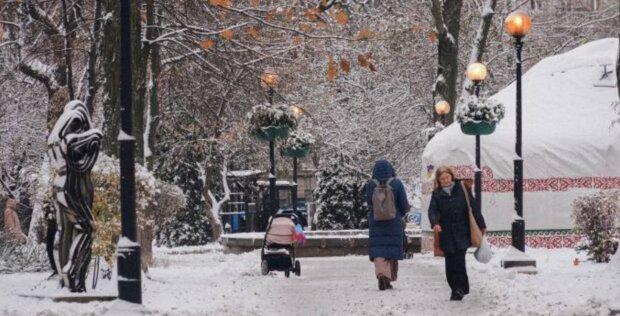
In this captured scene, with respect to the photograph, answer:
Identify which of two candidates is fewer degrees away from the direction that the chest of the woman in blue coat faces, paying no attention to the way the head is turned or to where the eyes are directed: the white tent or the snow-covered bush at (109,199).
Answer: the white tent

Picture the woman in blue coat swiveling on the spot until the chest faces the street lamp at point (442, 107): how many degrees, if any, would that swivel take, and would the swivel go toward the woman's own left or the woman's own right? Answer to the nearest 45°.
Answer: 0° — they already face it

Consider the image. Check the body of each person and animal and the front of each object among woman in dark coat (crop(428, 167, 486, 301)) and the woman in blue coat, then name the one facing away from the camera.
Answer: the woman in blue coat

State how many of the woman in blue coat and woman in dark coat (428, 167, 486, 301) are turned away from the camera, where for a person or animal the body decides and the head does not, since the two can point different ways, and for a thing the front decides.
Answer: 1

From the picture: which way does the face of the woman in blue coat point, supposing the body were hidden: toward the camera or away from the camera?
away from the camera

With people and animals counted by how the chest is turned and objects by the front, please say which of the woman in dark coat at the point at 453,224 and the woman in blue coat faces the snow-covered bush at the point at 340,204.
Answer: the woman in blue coat

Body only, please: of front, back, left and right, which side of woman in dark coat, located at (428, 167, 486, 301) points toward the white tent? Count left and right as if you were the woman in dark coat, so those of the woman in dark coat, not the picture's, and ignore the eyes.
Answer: back

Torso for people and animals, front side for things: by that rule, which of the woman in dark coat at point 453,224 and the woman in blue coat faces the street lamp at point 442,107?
the woman in blue coat

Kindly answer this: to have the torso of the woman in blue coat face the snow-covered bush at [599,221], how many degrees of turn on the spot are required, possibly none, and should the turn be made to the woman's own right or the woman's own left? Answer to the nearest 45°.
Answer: approximately 45° to the woman's own right

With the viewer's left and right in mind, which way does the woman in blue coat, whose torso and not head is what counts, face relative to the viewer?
facing away from the viewer
